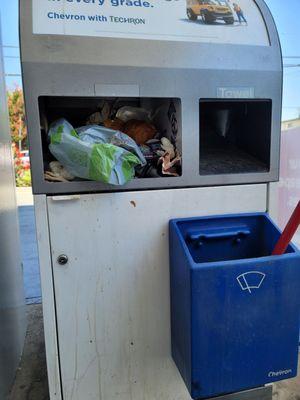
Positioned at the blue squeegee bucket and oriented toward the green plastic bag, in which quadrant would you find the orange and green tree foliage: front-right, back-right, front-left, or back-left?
front-right

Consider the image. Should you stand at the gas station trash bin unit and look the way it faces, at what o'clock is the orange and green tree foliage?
The orange and green tree foliage is roughly at 5 o'clock from the gas station trash bin unit.

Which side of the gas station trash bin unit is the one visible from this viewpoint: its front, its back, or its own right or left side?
front
